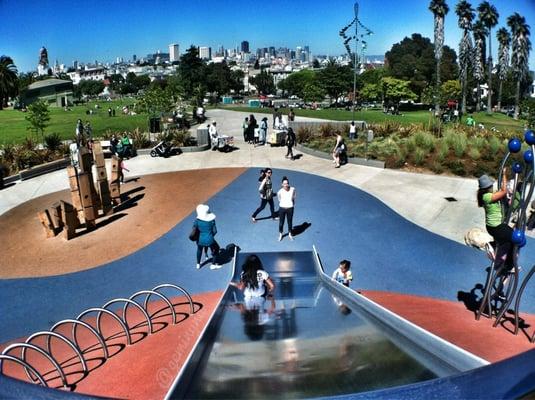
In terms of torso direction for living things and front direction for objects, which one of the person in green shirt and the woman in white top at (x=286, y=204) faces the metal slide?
the woman in white top

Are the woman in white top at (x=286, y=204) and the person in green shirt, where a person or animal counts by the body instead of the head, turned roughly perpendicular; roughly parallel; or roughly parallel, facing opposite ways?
roughly perpendicular

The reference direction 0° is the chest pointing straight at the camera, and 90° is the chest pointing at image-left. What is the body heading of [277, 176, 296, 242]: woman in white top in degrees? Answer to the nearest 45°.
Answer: approximately 0°

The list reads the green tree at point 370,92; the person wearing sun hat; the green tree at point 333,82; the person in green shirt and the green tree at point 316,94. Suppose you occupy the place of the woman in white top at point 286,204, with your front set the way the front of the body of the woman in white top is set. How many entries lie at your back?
3

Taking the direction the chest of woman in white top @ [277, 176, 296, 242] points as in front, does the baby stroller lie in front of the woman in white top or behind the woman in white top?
behind
